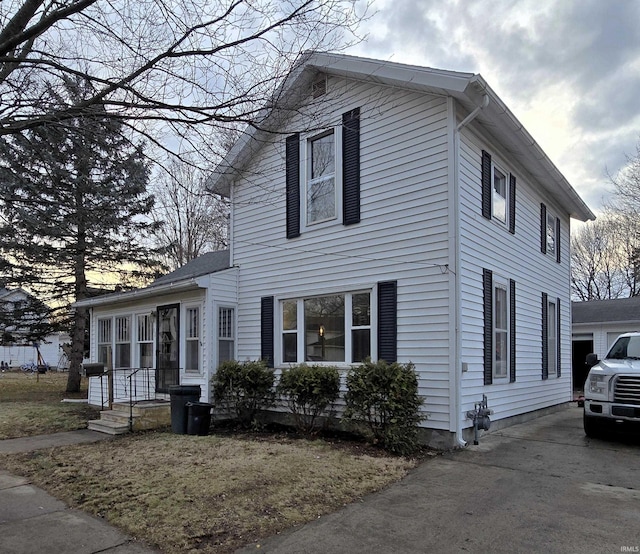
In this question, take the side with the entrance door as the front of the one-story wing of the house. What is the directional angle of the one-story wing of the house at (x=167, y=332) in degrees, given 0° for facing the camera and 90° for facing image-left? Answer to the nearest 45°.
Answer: approximately 45°

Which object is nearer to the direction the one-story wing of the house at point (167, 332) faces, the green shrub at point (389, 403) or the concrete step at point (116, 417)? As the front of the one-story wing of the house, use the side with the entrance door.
the concrete step

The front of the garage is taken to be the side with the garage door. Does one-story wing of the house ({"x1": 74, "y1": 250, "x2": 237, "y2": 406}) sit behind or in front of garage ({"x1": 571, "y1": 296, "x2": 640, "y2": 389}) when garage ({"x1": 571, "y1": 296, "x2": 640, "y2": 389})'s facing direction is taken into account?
in front

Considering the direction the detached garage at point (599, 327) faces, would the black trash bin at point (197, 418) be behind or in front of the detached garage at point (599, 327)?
in front

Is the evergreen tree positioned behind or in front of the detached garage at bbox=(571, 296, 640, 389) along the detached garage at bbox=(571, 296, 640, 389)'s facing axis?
in front
